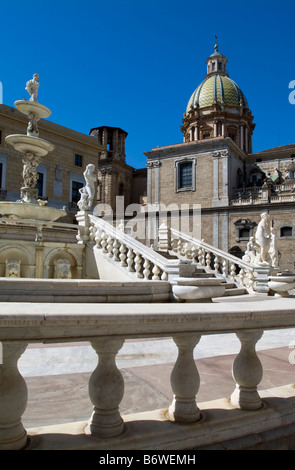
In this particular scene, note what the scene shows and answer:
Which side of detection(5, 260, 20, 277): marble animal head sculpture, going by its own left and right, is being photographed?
front

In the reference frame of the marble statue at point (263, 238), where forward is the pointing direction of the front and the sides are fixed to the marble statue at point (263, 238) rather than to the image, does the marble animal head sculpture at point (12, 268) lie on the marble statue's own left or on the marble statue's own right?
on the marble statue's own right

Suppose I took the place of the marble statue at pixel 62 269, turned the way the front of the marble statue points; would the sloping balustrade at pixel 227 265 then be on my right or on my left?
on my left

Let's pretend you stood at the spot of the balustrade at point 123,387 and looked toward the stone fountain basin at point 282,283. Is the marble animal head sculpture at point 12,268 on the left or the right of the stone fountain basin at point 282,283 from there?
left

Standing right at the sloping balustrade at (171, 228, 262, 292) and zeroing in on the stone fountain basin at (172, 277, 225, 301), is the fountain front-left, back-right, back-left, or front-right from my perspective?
front-right

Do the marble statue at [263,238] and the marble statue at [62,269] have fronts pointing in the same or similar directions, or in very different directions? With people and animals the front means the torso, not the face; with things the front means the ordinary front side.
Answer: same or similar directions

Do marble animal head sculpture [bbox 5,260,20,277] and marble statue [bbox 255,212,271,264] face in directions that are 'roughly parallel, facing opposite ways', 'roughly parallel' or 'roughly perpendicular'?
roughly parallel

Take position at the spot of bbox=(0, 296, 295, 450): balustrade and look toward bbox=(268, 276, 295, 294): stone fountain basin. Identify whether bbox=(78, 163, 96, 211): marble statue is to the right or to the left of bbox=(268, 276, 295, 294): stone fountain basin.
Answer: left

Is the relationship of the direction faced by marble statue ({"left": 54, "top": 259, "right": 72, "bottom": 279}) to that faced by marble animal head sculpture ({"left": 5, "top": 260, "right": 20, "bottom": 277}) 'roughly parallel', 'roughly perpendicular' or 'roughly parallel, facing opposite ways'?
roughly parallel

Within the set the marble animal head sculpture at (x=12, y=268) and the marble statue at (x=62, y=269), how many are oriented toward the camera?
2

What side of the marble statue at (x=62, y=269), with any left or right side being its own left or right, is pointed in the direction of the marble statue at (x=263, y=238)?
left

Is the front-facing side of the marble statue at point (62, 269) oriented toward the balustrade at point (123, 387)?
yes

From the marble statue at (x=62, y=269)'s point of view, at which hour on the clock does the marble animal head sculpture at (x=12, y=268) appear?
the marble animal head sculpture at (x=12, y=268) is roughly at 2 o'clock from the marble statue at (x=62, y=269).

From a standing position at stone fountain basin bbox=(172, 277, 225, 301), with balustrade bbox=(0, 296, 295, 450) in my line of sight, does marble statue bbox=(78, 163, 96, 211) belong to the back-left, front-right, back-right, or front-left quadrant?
back-right
